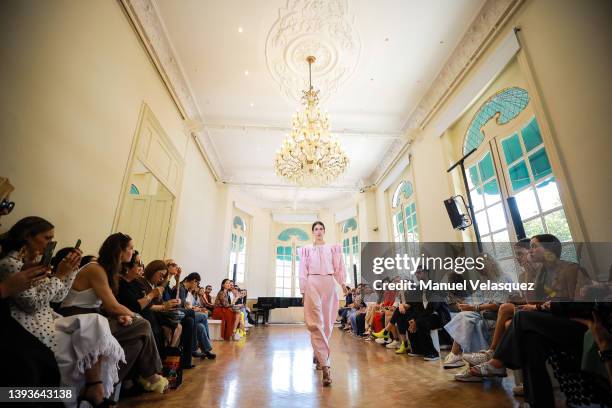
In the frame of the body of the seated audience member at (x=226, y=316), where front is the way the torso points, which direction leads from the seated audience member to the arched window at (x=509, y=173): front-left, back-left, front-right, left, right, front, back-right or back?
front-right

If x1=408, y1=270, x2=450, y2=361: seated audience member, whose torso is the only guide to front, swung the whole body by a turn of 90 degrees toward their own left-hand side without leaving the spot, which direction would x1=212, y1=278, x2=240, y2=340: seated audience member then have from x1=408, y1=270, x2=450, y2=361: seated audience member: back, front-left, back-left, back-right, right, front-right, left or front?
back-right

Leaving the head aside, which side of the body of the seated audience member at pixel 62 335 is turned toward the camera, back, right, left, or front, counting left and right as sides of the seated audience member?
right

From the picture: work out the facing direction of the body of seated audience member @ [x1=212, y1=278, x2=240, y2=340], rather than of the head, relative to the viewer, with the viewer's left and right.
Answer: facing to the right of the viewer

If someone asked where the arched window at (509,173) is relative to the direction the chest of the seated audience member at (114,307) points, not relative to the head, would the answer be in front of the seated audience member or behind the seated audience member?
in front

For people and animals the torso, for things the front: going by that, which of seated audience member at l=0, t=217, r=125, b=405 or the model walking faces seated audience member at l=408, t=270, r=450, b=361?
seated audience member at l=0, t=217, r=125, b=405

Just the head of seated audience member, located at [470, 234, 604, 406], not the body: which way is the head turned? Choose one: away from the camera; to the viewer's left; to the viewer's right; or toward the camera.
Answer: to the viewer's left

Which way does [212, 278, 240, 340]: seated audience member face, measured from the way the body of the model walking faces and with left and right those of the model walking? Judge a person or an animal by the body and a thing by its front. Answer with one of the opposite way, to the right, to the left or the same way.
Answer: to the left

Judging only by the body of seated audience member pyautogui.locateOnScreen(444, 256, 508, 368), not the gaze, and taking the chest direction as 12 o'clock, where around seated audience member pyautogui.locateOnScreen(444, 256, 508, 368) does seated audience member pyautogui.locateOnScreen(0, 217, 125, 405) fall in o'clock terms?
seated audience member pyautogui.locateOnScreen(0, 217, 125, 405) is roughly at 10 o'clock from seated audience member pyautogui.locateOnScreen(444, 256, 508, 368).

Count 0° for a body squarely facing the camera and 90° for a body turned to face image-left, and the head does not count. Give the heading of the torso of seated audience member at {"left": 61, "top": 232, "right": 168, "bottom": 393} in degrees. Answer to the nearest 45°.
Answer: approximately 270°

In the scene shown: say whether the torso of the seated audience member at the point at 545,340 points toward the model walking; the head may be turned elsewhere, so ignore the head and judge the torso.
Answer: yes

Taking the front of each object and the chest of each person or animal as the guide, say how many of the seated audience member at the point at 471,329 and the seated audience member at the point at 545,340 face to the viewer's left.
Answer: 2

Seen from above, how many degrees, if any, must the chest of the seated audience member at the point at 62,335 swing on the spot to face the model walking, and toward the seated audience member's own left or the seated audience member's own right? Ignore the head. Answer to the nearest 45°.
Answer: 0° — they already face them

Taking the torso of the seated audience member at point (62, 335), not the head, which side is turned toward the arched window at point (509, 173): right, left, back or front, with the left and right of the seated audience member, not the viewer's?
front

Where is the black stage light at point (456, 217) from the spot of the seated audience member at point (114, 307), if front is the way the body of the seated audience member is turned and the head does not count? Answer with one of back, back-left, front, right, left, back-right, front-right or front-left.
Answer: front

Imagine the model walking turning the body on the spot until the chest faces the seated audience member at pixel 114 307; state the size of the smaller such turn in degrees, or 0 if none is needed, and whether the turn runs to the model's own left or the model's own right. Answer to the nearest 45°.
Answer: approximately 45° to the model's own right

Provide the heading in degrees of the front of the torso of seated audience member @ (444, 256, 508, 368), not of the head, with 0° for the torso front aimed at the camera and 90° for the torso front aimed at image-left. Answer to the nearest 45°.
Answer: approximately 90°

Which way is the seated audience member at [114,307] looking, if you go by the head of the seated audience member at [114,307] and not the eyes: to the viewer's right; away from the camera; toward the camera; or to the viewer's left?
to the viewer's right
